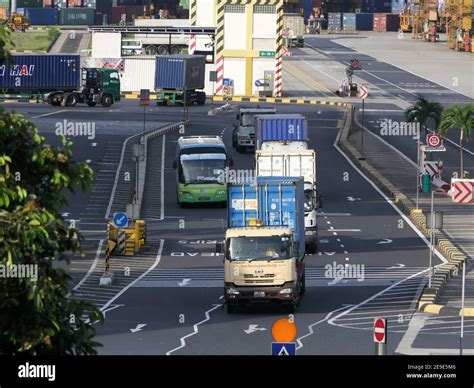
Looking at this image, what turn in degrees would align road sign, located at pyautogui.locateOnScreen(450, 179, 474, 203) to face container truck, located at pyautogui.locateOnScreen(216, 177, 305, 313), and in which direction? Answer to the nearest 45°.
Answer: approximately 45° to its right

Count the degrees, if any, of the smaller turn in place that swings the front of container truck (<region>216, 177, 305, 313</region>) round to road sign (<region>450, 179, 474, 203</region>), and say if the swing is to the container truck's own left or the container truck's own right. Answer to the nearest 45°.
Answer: approximately 135° to the container truck's own left

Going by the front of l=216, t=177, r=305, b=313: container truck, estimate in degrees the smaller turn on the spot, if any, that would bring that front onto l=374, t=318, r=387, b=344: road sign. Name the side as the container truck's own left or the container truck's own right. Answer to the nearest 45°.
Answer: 0° — it already faces it

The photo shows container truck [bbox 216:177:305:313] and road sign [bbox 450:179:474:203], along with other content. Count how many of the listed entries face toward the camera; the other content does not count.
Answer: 2

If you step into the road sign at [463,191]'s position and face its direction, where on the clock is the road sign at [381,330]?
the road sign at [381,330] is roughly at 12 o'clock from the road sign at [463,191].

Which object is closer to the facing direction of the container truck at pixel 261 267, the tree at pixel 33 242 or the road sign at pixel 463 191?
the tree

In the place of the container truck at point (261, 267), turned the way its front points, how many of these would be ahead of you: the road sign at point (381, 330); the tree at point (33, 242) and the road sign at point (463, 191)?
2

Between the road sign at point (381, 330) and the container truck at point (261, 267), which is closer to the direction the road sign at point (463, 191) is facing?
the road sign
